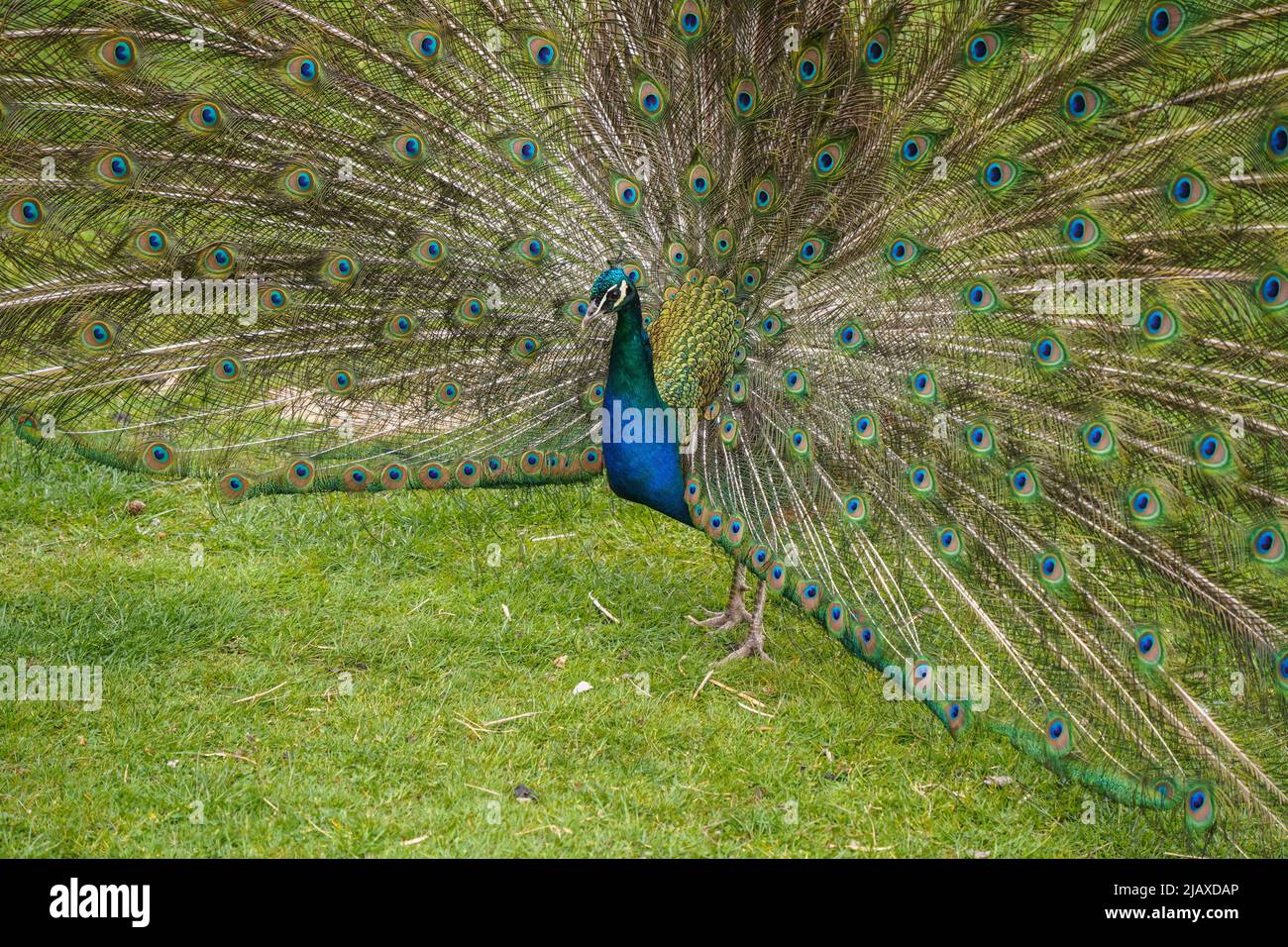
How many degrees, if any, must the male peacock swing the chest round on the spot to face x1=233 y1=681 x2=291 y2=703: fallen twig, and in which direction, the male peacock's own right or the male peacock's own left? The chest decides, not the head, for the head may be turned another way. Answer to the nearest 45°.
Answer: approximately 45° to the male peacock's own right

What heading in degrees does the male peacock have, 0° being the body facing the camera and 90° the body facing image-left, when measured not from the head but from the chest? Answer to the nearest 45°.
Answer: approximately 45°

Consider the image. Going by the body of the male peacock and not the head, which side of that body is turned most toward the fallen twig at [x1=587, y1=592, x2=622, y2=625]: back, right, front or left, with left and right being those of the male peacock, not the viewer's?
right
